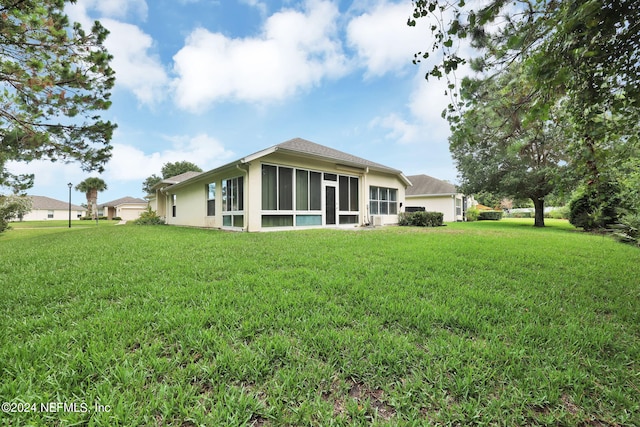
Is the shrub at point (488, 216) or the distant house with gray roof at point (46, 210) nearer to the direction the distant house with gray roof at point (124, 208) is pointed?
the shrub

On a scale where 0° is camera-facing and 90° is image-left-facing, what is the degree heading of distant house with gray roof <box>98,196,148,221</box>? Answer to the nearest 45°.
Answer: approximately 0°

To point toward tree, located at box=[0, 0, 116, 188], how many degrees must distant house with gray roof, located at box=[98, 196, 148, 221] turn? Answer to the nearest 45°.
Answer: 0° — it already faces it

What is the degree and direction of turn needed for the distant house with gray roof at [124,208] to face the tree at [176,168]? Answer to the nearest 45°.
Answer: approximately 45° to its left
